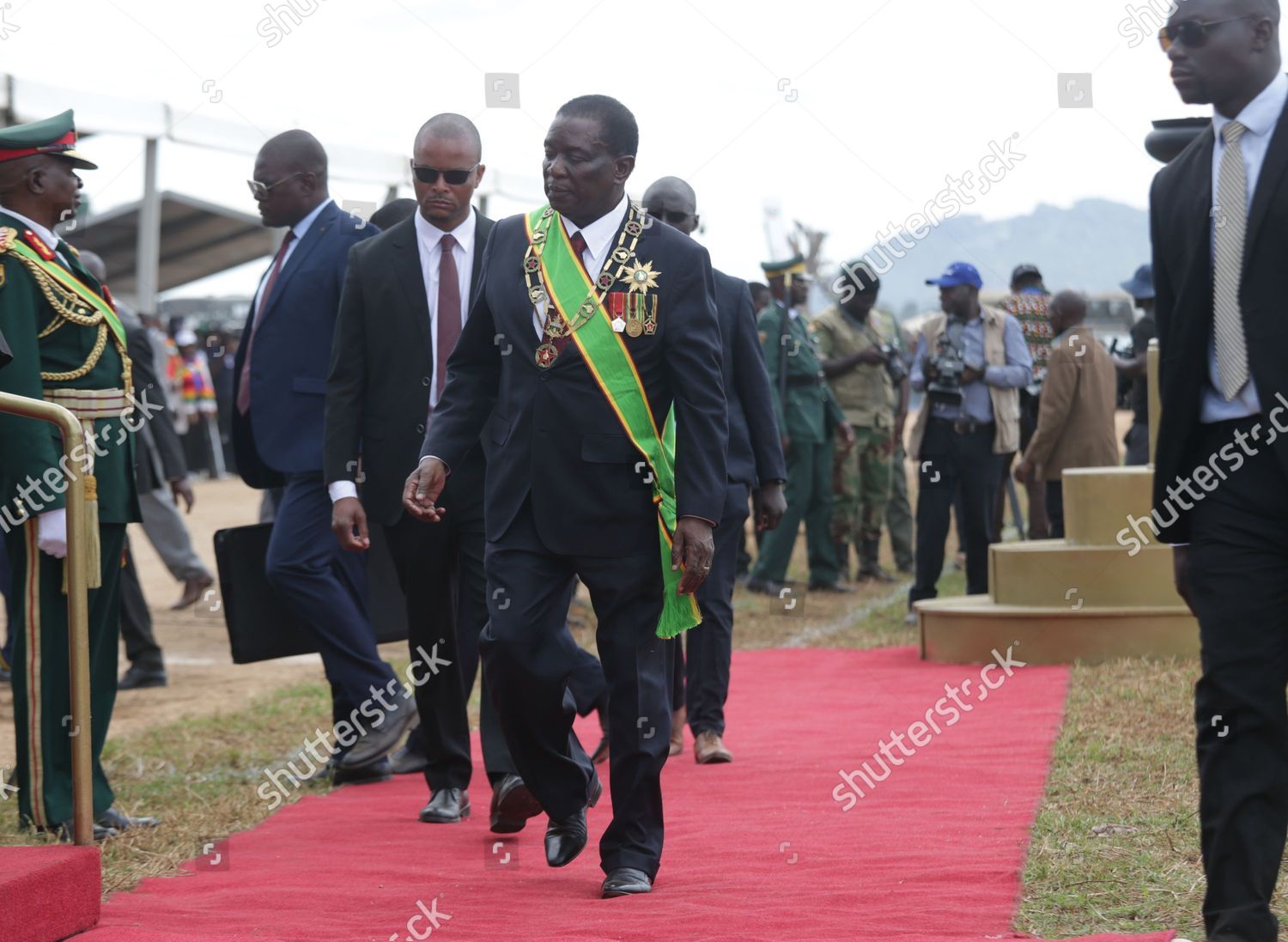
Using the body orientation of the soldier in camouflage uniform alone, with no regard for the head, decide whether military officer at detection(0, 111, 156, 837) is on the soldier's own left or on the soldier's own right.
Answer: on the soldier's own right

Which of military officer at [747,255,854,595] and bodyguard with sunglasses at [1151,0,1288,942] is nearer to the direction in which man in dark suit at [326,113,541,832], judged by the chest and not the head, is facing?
the bodyguard with sunglasses

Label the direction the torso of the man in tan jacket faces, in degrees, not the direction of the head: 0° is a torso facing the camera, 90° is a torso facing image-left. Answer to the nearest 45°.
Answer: approximately 135°

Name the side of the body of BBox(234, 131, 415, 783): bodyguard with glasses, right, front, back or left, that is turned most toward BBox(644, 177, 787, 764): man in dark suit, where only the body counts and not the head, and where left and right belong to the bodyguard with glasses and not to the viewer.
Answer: back

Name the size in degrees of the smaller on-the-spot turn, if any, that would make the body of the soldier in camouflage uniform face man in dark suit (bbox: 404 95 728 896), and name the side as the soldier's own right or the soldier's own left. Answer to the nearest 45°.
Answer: approximately 45° to the soldier's own right

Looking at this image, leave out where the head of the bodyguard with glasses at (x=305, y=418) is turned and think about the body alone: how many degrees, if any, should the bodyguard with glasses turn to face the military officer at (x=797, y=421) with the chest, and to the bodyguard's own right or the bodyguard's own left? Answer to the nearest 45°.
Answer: approximately 135° to the bodyguard's own right

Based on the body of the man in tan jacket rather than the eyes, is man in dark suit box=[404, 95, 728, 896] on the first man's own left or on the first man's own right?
on the first man's own left

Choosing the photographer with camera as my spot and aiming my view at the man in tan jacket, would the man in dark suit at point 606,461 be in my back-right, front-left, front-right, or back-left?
back-right

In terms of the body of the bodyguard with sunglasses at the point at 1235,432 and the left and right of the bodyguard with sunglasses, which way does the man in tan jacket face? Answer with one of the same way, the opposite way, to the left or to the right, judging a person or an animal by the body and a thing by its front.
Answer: to the right
